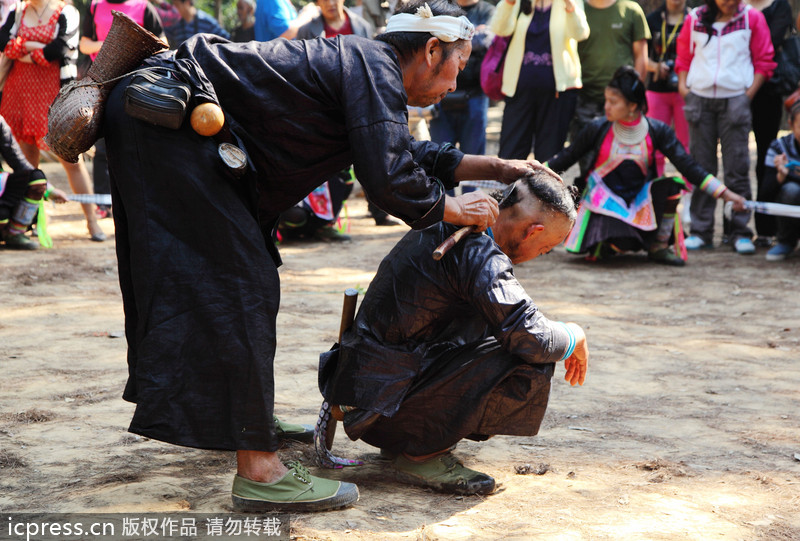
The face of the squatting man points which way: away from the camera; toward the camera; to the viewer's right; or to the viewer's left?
to the viewer's right

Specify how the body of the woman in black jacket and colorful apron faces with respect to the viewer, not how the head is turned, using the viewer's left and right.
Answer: facing the viewer

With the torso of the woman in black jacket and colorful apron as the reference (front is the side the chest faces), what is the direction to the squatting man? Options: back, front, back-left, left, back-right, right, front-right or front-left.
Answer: front

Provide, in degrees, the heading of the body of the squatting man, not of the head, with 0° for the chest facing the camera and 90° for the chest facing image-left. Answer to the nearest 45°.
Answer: approximately 270°

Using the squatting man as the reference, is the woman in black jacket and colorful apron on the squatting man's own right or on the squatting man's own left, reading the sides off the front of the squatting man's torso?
on the squatting man's own left

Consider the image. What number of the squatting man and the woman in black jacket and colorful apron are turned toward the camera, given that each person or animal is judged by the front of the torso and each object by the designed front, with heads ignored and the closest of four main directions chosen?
1

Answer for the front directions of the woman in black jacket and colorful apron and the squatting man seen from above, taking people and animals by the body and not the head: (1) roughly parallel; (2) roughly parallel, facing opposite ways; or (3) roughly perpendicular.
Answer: roughly perpendicular
